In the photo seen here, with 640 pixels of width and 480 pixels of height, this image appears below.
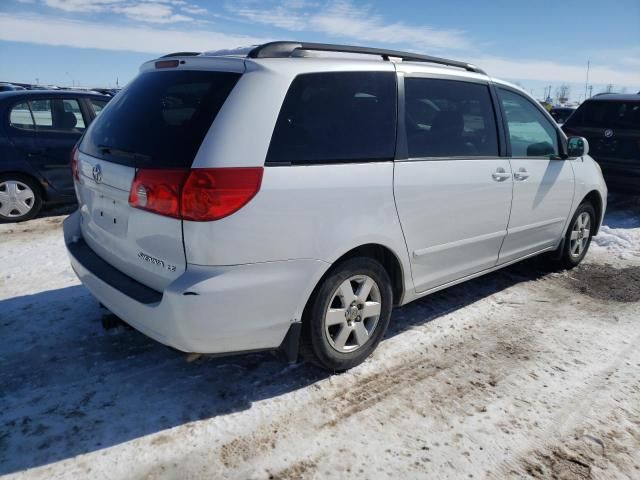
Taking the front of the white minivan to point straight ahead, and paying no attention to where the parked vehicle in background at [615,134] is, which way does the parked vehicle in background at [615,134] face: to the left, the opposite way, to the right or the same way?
to the left

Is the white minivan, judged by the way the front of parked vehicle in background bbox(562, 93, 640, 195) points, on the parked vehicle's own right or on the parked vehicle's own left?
on the parked vehicle's own left

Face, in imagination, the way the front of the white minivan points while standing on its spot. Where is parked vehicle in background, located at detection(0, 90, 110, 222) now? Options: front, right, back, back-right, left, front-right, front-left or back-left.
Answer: left

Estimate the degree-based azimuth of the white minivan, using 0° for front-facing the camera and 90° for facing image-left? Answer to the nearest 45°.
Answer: approximately 225°
